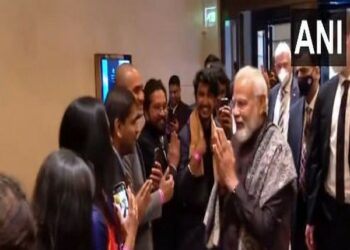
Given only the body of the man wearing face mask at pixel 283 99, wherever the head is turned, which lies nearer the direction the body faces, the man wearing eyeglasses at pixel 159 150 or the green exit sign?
the man wearing eyeglasses

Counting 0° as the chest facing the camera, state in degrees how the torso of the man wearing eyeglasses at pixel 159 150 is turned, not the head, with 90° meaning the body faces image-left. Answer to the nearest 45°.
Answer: approximately 315°

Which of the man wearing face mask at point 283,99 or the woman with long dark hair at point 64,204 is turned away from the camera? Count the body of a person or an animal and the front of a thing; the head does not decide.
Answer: the woman with long dark hair

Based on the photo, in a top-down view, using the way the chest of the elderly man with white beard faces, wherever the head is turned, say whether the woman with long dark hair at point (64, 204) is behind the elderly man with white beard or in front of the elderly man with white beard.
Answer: in front

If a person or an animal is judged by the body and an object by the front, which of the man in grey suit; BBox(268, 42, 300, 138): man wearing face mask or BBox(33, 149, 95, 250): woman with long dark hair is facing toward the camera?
the man wearing face mask

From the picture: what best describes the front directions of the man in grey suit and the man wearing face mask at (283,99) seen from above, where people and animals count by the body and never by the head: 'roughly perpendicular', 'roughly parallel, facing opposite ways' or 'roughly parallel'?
roughly perpendicular

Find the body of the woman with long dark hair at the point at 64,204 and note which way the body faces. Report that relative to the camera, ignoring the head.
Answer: away from the camera

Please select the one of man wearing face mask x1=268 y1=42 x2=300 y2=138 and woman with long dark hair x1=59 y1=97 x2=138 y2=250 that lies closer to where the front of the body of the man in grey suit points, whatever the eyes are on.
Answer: the man wearing face mask

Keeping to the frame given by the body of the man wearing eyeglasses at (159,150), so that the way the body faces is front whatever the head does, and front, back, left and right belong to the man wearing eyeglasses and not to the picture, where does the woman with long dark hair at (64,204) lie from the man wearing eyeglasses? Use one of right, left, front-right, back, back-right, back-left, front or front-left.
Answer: front-right

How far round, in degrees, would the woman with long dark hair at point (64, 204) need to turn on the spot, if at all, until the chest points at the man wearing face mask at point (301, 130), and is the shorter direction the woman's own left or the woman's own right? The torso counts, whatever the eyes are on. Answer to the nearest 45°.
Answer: approximately 45° to the woman's own right

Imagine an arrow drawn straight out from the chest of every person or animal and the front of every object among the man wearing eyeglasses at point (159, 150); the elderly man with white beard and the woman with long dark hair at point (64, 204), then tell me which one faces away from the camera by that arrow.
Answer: the woman with long dark hair

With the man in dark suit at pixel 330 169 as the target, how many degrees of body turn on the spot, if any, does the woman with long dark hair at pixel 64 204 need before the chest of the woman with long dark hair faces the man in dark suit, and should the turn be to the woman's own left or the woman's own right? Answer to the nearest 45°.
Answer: approximately 45° to the woman's own right

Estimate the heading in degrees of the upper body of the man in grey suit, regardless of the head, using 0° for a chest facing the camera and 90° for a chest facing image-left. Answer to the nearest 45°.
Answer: approximately 270°

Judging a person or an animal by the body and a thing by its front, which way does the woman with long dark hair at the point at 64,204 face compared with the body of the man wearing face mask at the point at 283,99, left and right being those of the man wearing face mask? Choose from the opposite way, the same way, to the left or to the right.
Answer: the opposite way
